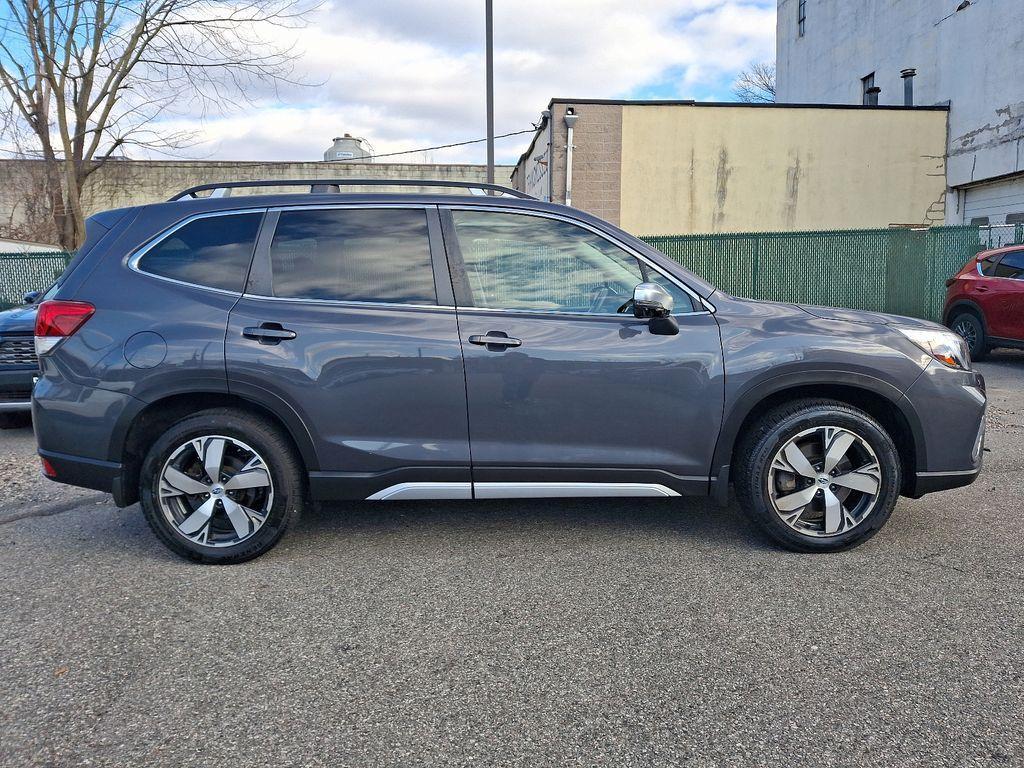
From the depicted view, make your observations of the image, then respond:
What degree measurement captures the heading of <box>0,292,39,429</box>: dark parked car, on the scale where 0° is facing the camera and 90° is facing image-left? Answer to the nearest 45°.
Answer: approximately 0°

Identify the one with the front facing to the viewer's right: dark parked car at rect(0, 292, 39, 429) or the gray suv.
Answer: the gray suv

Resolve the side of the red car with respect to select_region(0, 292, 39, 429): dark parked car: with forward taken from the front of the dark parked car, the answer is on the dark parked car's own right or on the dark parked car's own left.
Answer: on the dark parked car's own left

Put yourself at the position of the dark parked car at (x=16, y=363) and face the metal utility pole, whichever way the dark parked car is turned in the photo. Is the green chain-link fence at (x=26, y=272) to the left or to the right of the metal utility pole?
left

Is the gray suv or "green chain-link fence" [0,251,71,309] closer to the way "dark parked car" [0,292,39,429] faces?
the gray suv

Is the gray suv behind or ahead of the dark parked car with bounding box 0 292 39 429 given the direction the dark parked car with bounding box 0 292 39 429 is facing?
ahead

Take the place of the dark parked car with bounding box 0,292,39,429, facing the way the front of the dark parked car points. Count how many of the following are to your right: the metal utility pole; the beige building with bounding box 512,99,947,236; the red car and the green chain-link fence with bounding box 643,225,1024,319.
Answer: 0

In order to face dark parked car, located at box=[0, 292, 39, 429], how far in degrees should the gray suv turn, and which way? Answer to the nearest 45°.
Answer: approximately 135° to its left

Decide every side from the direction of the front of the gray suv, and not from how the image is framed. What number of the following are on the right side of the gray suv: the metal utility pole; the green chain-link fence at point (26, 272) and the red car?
0

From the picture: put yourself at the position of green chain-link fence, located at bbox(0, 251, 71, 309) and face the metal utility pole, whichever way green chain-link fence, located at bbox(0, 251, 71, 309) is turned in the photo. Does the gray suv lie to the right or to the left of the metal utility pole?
right

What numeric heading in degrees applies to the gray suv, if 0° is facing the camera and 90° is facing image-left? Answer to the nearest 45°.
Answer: approximately 270°

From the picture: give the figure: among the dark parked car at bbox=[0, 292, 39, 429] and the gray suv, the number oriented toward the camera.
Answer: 1

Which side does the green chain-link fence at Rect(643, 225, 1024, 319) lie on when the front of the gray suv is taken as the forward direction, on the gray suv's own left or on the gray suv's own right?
on the gray suv's own left

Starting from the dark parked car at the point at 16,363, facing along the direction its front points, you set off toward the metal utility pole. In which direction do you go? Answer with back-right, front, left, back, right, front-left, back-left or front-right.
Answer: back-left

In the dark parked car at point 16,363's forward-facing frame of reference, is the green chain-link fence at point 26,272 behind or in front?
behind

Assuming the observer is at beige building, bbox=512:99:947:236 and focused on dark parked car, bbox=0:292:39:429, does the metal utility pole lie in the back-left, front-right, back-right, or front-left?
front-right

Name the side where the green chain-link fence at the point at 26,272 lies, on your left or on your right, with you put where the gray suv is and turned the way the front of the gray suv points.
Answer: on your left
